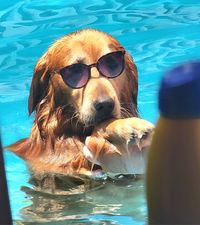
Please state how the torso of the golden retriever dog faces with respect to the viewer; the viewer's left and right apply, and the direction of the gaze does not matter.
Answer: facing the viewer and to the right of the viewer
